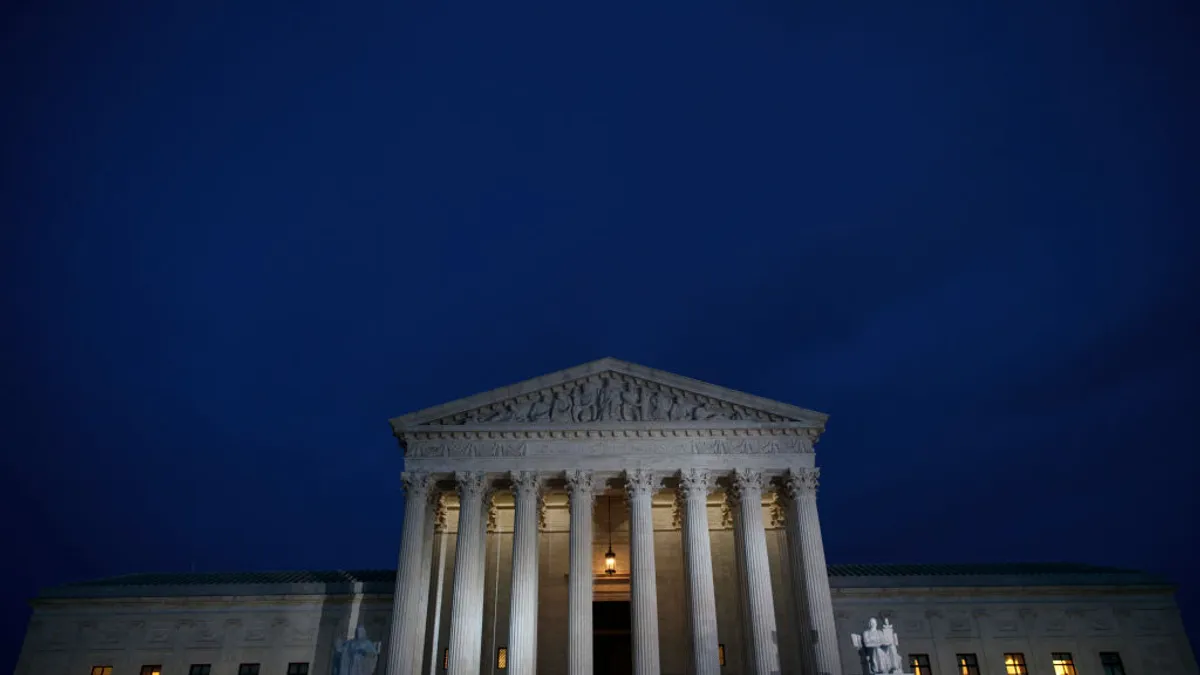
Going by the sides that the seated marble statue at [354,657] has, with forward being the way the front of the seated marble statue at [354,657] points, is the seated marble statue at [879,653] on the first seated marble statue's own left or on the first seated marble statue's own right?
on the first seated marble statue's own left

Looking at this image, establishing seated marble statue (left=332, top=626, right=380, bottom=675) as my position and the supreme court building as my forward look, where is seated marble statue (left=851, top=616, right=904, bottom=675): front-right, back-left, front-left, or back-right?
front-right

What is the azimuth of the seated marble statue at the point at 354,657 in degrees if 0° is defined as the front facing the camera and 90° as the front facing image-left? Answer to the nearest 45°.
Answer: approximately 0°

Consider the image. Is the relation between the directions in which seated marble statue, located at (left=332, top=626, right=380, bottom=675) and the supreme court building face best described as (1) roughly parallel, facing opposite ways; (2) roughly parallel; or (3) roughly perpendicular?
roughly parallel

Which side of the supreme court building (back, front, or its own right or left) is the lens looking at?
front

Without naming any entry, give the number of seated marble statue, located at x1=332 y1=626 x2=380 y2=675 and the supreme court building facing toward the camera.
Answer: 2

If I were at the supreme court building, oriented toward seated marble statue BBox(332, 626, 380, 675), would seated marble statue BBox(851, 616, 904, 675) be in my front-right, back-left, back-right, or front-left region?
front-left

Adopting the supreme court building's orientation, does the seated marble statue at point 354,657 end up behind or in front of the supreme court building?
in front
